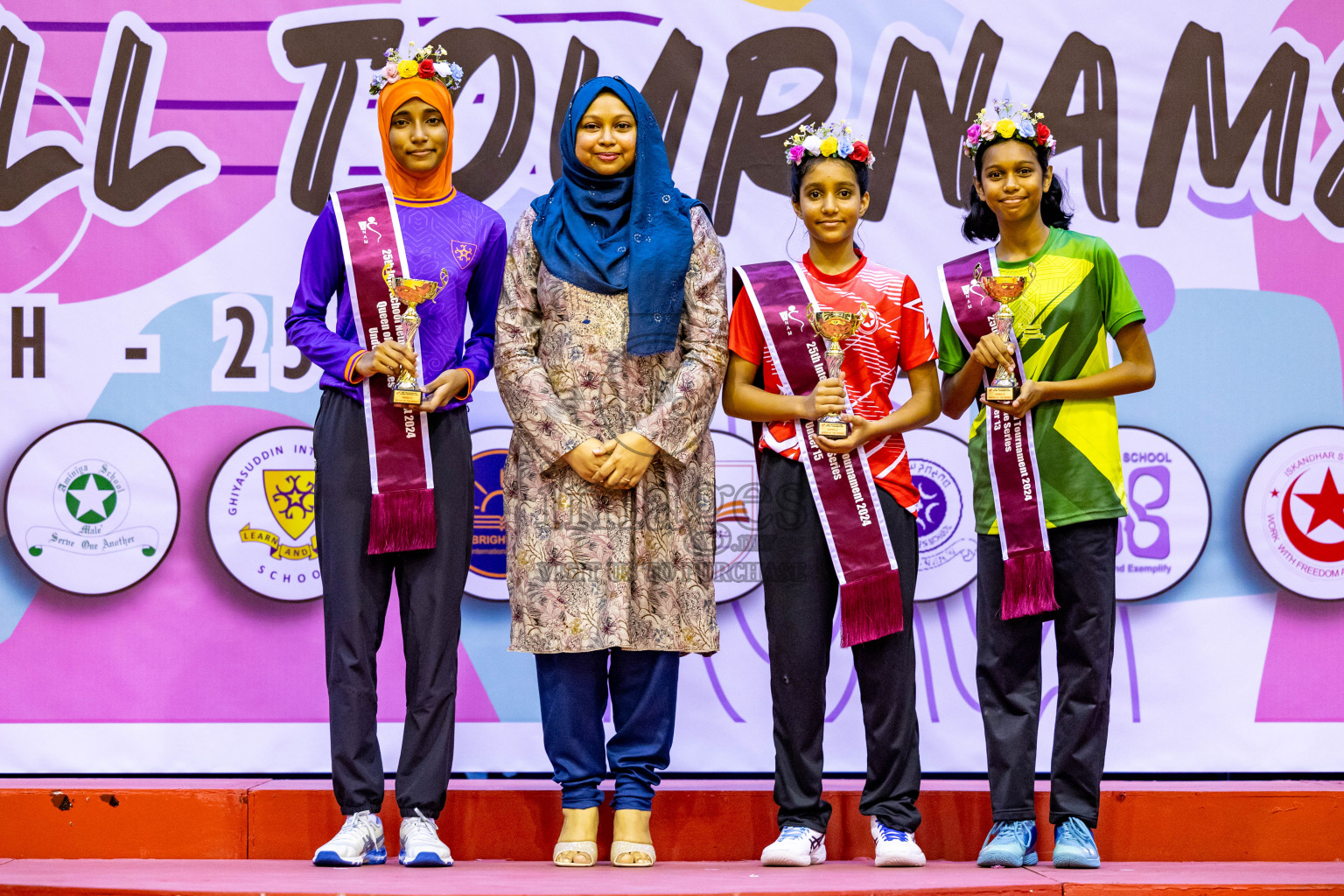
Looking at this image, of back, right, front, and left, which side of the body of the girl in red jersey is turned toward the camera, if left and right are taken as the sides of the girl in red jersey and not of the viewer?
front

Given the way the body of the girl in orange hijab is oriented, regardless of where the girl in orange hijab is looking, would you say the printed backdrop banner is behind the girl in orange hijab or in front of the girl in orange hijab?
behind

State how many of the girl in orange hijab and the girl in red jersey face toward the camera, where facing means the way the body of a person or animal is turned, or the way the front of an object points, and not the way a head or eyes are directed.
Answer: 2

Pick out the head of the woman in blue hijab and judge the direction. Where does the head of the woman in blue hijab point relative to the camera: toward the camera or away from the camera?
toward the camera

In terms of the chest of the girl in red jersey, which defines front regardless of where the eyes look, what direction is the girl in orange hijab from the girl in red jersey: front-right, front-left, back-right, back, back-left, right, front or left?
right

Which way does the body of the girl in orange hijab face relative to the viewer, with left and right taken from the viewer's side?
facing the viewer

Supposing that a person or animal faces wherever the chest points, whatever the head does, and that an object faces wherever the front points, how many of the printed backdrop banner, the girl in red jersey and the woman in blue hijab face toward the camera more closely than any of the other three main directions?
3

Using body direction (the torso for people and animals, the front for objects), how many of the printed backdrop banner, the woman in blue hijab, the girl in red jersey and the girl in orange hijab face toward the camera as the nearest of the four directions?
4

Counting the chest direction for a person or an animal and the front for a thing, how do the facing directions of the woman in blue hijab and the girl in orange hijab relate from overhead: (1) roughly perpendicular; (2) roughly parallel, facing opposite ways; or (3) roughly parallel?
roughly parallel
